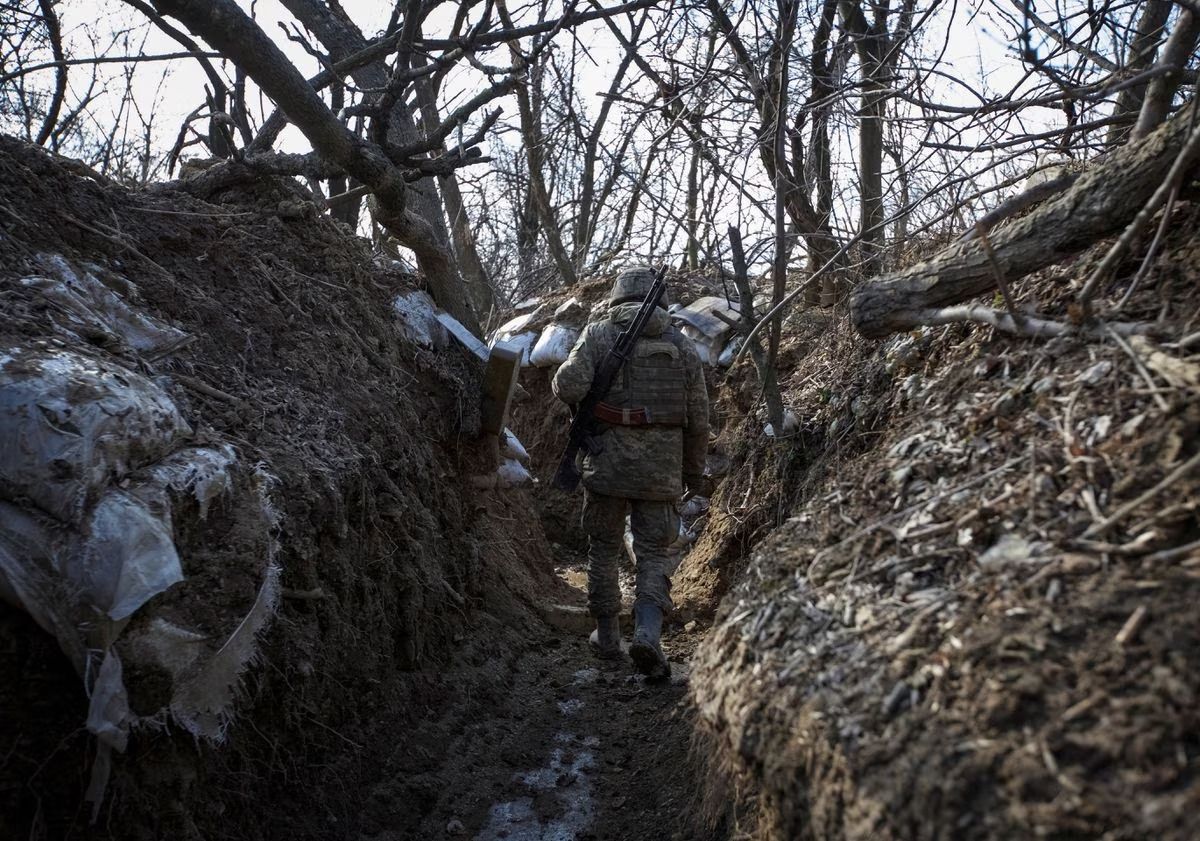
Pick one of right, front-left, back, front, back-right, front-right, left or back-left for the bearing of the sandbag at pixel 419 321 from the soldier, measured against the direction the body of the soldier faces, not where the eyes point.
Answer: left

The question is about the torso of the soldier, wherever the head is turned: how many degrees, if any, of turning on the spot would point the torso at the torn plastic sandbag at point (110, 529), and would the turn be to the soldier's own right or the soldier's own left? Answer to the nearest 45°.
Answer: approximately 135° to the soldier's own left

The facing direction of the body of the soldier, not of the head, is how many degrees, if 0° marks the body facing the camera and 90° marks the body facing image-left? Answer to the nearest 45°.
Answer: approximately 180°

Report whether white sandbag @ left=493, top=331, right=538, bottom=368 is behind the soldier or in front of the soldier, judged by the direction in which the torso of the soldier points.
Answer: in front

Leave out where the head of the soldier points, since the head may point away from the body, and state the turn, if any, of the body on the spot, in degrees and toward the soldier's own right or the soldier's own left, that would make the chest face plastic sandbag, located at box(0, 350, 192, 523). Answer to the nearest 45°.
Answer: approximately 135° to the soldier's own left

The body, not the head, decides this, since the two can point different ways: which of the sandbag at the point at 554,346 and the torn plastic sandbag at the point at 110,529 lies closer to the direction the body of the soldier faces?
the sandbag at the point at 554,346

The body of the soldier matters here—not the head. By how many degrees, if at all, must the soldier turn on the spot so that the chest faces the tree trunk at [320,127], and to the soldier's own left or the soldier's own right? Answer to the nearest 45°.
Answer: approximately 90° to the soldier's own left

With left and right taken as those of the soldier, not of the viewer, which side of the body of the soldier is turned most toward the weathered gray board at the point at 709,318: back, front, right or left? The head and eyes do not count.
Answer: front

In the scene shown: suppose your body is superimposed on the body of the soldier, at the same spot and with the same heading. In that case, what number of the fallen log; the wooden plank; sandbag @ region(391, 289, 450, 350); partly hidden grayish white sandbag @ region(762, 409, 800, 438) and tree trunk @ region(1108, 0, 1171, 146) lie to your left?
2

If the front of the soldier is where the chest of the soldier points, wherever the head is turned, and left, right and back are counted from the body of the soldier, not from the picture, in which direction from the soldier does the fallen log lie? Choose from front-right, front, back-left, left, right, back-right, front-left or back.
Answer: back-right

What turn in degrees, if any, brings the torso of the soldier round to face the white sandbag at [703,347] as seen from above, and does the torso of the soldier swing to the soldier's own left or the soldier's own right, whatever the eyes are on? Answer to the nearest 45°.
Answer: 0° — they already face it

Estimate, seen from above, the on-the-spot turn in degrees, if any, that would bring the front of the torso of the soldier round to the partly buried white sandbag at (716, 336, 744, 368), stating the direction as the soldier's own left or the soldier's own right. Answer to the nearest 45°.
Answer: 0° — they already face it

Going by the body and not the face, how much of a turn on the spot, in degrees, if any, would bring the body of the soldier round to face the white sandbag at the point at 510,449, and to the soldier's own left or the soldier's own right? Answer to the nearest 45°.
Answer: approximately 45° to the soldier's own left

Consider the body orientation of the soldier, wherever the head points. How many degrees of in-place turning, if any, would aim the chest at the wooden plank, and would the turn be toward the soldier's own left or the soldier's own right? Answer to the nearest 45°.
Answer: approximately 90° to the soldier's own left
